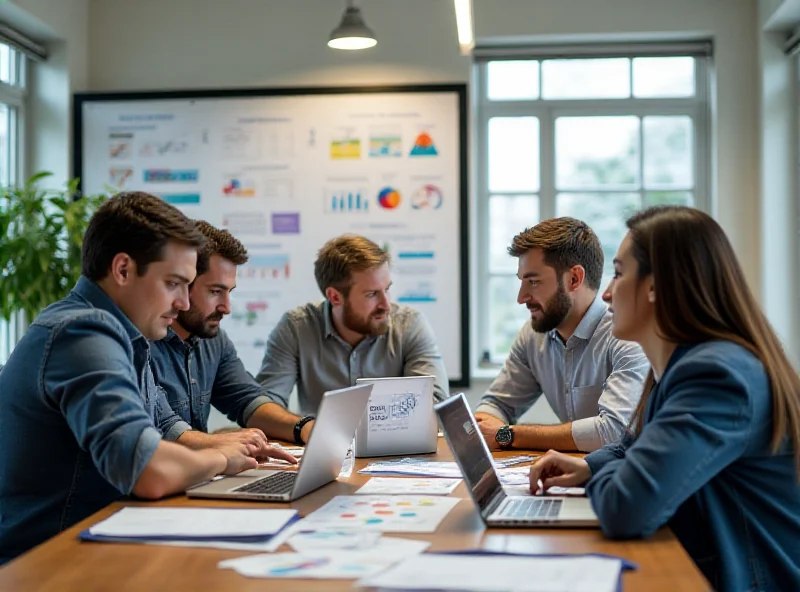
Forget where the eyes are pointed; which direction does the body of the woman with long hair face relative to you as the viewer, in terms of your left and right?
facing to the left of the viewer

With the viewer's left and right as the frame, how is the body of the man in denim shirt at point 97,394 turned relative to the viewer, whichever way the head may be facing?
facing to the right of the viewer

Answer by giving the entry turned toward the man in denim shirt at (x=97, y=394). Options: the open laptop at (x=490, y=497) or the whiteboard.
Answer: the whiteboard

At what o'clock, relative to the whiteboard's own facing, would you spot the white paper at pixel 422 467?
The white paper is roughly at 12 o'clock from the whiteboard.

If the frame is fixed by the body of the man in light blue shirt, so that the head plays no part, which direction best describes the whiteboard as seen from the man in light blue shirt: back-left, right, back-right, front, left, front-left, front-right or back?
right

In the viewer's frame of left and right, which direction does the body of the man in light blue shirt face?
facing the viewer and to the left of the viewer

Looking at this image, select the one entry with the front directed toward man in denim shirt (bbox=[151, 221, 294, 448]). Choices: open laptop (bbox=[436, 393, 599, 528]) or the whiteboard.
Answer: the whiteboard

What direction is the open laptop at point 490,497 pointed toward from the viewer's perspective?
to the viewer's right

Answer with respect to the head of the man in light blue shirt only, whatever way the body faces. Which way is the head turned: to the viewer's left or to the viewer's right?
to the viewer's left

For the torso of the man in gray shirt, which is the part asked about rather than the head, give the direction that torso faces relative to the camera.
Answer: toward the camera

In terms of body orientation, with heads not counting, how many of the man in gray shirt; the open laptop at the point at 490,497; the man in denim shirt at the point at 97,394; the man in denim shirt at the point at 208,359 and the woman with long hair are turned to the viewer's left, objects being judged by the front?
1

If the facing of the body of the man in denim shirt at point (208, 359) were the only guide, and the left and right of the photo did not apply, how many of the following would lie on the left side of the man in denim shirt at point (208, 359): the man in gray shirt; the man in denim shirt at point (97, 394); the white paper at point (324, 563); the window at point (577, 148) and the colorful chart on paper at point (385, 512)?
2

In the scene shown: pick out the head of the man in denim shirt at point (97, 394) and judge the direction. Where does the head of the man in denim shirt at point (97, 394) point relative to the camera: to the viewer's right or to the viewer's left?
to the viewer's right

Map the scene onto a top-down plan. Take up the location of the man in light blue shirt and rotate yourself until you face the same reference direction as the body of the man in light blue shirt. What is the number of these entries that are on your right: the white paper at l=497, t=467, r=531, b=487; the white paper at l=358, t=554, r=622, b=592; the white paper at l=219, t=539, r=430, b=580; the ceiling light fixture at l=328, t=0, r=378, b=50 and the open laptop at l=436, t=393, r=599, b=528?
1

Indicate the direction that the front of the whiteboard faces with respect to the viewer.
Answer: facing the viewer
